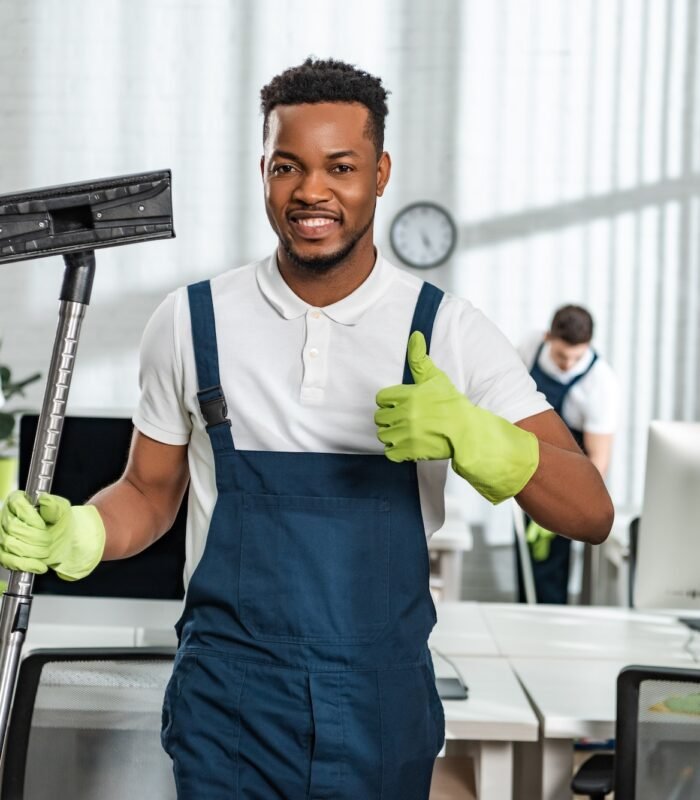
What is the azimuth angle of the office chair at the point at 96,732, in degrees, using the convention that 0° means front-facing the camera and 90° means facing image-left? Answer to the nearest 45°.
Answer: approximately 180°

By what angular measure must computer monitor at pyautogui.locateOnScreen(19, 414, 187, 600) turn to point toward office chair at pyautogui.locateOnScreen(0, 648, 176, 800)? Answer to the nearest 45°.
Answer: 0° — it already faces it

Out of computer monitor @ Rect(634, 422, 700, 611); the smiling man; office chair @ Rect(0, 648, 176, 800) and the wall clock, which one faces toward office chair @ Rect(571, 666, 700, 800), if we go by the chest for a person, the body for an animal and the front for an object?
the wall clock

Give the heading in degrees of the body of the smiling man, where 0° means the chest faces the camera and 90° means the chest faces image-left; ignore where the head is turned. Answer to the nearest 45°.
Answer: approximately 0°

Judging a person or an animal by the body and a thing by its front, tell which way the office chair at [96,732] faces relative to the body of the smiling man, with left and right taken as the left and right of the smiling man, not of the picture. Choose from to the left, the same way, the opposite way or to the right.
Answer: the opposite way

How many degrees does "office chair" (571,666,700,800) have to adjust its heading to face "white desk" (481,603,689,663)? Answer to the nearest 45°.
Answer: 0° — it already faces it

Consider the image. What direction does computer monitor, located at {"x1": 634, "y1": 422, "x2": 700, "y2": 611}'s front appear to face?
away from the camera

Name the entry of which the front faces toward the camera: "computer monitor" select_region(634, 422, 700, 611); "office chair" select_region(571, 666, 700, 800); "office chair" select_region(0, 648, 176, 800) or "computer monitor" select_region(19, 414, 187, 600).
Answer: "computer monitor" select_region(19, 414, 187, 600)

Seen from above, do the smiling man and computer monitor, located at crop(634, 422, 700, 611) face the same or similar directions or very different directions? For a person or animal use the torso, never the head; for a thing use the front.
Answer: very different directions

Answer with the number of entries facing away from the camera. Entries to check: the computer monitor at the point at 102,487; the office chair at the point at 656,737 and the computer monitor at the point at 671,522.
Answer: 2

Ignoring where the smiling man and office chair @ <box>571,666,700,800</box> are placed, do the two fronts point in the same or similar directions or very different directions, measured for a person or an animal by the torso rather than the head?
very different directions

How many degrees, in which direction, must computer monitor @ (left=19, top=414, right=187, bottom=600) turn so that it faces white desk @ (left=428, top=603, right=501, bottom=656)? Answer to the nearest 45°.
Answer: approximately 90° to its left

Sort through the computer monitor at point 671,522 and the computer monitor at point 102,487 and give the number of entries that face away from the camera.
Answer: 1
